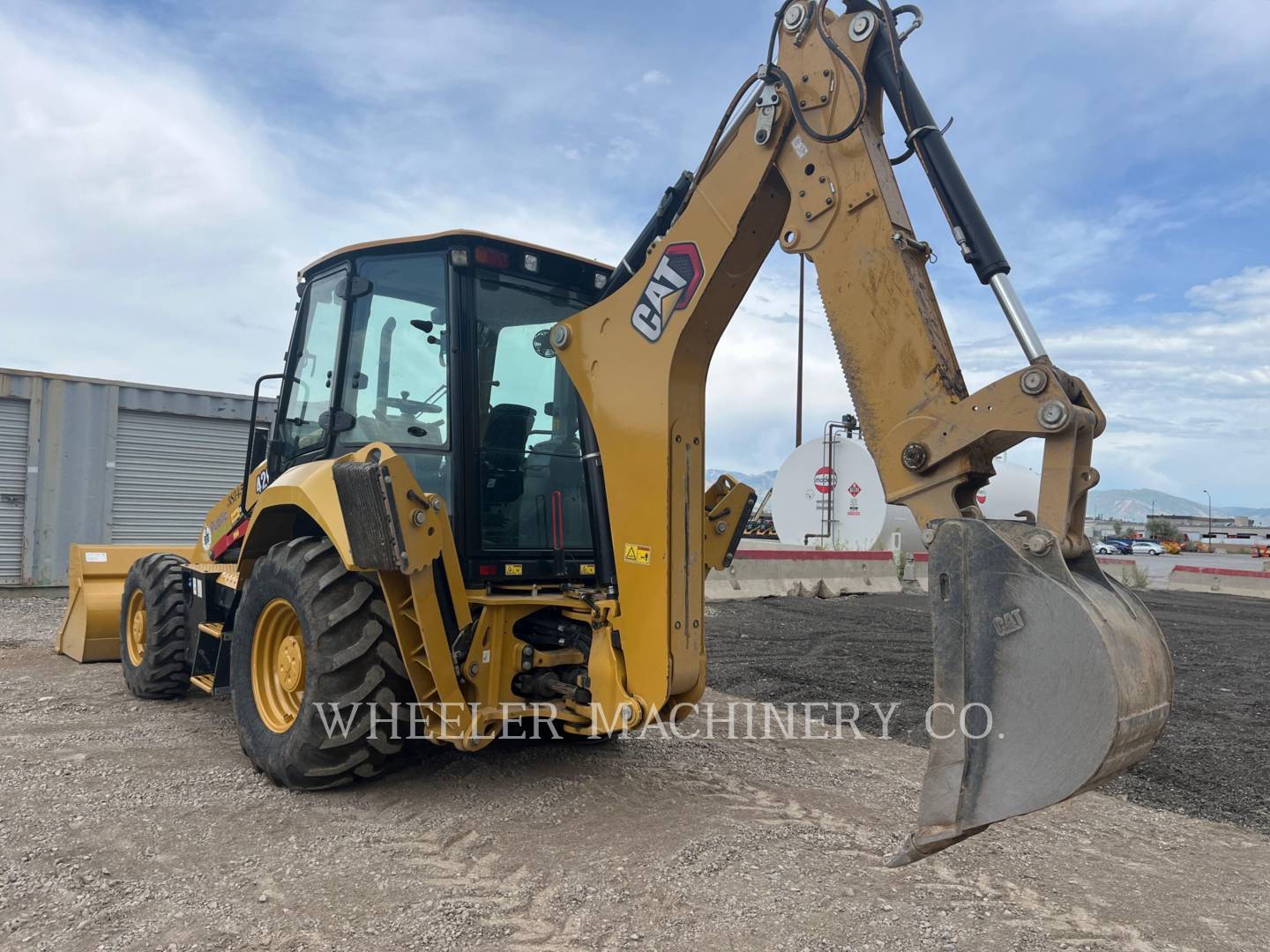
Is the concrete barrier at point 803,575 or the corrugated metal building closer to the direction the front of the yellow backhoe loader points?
the corrugated metal building

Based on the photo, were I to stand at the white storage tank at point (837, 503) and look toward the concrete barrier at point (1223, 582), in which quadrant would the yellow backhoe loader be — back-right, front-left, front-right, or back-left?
back-right

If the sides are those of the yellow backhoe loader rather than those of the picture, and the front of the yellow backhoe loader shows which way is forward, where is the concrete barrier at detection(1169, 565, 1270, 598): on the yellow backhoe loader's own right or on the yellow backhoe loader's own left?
on the yellow backhoe loader's own right

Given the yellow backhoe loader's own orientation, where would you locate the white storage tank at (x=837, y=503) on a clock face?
The white storage tank is roughly at 2 o'clock from the yellow backhoe loader.

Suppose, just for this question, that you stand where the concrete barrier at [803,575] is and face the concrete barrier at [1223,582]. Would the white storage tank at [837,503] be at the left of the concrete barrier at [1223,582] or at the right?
left

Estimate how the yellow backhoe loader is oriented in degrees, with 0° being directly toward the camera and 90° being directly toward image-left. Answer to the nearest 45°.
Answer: approximately 135°

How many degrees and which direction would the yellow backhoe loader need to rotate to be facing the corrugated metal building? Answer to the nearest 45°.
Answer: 0° — it already faces it

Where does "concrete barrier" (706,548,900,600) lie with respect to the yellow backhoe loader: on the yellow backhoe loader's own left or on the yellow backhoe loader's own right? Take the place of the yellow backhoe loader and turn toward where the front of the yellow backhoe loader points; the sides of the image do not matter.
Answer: on the yellow backhoe loader's own right

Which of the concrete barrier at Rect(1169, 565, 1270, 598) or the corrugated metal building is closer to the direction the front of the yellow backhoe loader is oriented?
the corrugated metal building

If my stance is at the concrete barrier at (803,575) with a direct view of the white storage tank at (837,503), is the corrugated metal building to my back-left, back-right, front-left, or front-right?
back-left

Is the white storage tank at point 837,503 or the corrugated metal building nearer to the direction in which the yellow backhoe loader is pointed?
the corrugated metal building

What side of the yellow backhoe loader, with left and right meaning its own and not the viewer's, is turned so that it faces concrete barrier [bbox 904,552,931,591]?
right
